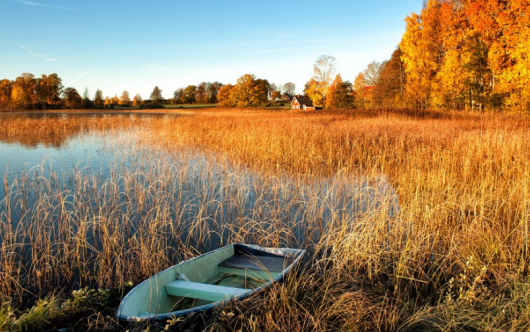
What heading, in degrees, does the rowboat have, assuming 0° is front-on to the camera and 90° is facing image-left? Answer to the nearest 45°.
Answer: approximately 45°

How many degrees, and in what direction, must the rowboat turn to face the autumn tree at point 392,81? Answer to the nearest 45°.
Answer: approximately 180°

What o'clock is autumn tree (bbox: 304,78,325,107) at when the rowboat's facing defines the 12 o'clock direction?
The autumn tree is roughly at 5 o'clock from the rowboat.

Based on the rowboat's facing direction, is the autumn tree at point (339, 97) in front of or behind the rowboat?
behind

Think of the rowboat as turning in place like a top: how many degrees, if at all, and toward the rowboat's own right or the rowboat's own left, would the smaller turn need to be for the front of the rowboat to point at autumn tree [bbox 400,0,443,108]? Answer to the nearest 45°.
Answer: approximately 180°
